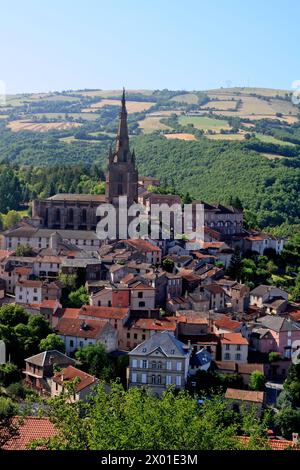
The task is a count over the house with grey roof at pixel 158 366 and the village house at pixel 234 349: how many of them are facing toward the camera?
2

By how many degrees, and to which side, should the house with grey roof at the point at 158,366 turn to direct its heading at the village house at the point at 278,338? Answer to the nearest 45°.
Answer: approximately 135° to its left

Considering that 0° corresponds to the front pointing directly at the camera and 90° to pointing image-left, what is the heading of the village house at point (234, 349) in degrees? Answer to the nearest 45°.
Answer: approximately 0°

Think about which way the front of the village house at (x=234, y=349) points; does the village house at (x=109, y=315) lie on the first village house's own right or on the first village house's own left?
on the first village house's own right

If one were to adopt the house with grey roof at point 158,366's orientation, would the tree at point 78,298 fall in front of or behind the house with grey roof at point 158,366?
behind

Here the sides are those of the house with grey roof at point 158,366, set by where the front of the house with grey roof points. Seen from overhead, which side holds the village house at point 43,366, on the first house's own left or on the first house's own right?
on the first house's own right

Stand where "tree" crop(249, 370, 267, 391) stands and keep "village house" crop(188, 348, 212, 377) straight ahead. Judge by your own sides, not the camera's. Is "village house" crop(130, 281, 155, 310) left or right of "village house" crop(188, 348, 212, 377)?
right

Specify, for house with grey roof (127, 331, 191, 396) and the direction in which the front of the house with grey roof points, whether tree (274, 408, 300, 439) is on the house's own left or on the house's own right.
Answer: on the house's own left

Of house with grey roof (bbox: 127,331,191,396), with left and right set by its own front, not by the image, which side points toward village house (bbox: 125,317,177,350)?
back

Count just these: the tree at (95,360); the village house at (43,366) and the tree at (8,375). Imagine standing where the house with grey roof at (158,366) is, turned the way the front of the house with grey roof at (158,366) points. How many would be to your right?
3

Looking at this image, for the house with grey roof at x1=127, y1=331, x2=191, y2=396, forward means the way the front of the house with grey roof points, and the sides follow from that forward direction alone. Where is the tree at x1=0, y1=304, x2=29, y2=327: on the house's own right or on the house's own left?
on the house's own right

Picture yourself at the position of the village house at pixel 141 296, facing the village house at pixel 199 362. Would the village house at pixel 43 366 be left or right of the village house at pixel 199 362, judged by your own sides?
right

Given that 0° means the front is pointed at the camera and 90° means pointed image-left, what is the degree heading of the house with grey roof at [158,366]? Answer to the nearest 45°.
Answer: approximately 0°
